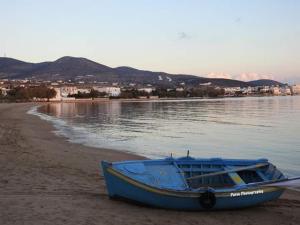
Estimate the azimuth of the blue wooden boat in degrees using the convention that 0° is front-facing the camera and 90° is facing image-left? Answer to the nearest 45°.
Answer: approximately 90°
